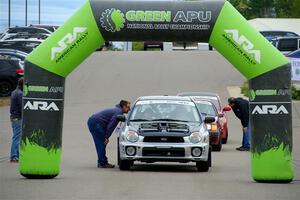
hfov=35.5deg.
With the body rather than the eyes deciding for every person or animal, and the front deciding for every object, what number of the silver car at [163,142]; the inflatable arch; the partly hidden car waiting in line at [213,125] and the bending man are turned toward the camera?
3

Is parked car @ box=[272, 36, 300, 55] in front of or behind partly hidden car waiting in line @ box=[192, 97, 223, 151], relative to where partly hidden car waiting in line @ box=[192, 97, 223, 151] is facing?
behind

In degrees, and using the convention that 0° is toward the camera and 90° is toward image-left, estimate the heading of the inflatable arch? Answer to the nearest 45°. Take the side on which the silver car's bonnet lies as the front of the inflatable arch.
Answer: approximately 0°

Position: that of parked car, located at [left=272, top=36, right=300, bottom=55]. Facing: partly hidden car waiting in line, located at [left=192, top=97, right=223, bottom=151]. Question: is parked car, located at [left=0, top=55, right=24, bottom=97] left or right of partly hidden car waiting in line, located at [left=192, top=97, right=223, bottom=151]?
right

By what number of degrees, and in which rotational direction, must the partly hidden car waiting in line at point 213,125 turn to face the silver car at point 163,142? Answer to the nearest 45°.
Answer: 0° — it already faces it

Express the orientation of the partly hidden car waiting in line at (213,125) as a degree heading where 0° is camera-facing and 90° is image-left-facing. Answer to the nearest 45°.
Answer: approximately 0°

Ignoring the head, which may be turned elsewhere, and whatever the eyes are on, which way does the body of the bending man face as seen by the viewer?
to the viewer's right

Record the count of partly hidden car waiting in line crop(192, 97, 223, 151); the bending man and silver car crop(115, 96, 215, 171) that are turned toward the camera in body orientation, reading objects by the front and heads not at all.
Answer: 2

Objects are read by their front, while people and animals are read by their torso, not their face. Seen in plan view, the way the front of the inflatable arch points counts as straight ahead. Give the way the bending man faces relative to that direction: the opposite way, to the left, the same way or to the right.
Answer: to the left

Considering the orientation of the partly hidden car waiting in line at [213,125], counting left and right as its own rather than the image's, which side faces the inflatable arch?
front

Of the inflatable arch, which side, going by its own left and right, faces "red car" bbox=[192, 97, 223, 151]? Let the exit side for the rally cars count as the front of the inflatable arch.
back
